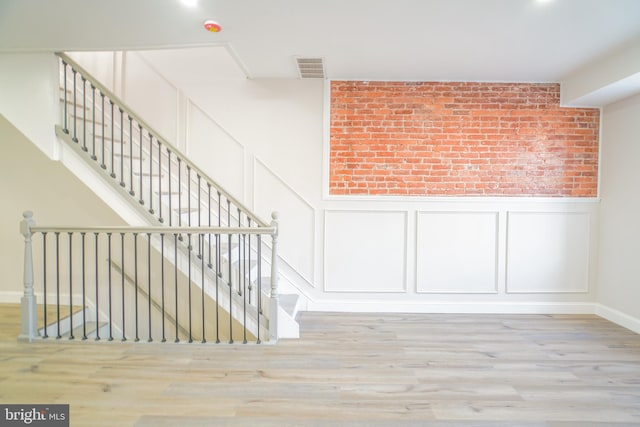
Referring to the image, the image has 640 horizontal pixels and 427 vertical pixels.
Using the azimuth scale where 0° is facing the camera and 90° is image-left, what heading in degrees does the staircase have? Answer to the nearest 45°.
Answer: approximately 270°
